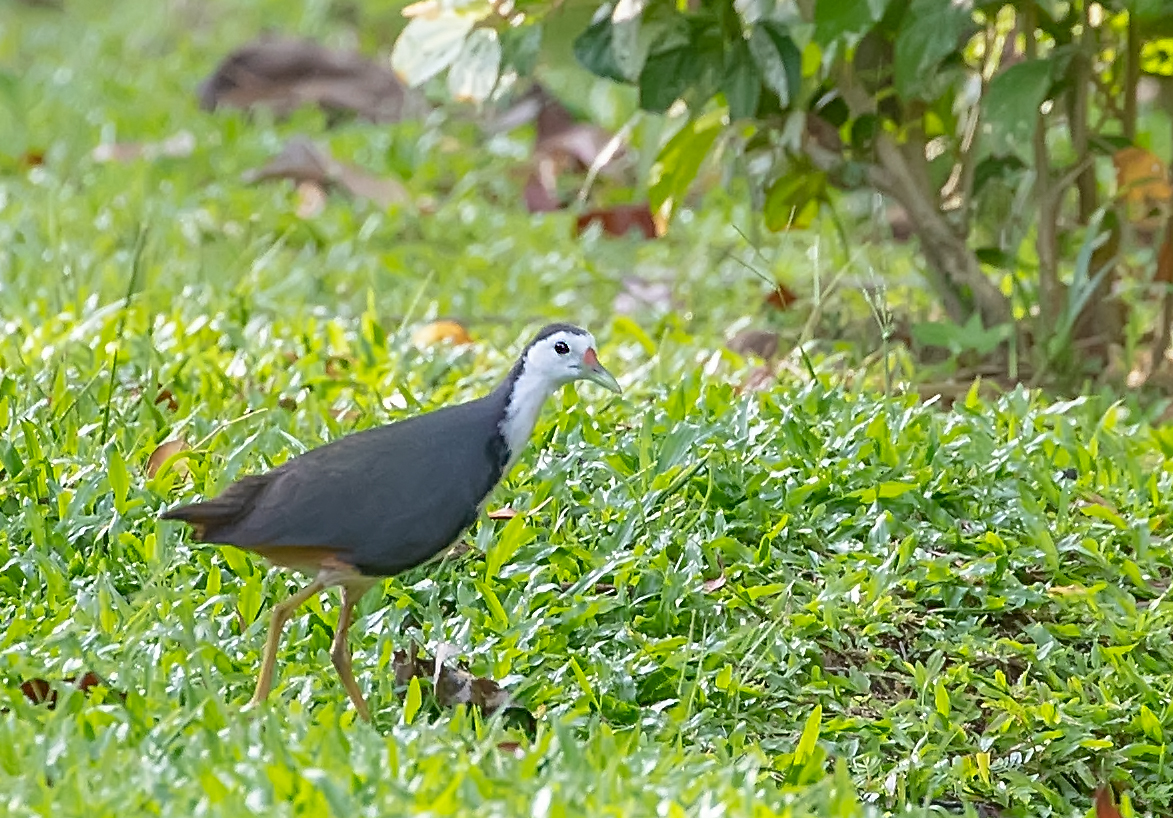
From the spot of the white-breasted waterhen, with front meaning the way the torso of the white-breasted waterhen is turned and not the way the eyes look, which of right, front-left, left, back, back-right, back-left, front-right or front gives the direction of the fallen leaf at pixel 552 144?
left

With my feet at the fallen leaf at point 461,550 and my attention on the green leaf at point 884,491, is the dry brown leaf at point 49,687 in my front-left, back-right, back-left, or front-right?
back-right

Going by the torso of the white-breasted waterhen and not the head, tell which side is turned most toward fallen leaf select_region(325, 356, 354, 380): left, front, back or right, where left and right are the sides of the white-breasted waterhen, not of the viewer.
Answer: left

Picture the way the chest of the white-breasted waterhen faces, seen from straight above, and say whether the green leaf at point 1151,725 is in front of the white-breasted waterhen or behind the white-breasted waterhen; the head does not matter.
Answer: in front

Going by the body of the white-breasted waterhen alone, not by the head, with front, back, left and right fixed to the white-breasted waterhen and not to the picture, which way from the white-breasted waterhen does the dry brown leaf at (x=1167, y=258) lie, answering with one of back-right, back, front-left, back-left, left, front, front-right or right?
front-left

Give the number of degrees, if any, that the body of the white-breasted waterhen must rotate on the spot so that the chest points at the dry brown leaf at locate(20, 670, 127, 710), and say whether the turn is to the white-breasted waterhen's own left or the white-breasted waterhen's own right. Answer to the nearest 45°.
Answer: approximately 180°

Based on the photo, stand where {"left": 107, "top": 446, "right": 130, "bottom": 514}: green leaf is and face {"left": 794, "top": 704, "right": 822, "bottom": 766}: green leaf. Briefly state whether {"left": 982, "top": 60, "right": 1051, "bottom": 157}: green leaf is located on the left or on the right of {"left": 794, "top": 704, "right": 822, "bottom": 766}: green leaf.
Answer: left

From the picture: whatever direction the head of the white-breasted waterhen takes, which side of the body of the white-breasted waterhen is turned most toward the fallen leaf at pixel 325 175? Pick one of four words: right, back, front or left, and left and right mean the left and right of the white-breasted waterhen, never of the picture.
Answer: left

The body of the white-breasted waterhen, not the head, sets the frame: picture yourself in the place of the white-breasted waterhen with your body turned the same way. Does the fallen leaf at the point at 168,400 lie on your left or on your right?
on your left

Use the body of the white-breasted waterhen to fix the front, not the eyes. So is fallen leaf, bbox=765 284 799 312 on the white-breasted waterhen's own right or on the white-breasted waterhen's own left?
on the white-breasted waterhen's own left

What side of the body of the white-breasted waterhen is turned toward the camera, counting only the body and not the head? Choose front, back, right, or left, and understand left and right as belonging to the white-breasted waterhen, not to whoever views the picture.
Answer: right

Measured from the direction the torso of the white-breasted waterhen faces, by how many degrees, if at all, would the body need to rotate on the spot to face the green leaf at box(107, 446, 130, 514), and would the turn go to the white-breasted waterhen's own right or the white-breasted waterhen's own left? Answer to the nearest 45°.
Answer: approximately 135° to the white-breasted waterhen's own left

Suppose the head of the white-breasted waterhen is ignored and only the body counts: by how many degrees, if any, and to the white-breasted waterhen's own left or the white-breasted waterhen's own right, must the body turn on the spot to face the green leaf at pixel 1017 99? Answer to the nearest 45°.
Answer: approximately 45° to the white-breasted waterhen's own left

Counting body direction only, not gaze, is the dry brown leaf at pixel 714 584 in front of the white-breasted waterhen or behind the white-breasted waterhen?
in front

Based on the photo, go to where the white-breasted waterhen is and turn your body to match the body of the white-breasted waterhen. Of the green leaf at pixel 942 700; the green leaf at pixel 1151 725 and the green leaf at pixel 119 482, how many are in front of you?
2

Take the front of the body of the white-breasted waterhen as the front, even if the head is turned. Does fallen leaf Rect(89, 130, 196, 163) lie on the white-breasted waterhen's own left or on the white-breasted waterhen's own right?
on the white-breasted waterhen's own left

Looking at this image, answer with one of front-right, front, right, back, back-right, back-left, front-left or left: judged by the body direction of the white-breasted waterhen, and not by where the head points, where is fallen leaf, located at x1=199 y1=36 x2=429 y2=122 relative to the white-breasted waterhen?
left

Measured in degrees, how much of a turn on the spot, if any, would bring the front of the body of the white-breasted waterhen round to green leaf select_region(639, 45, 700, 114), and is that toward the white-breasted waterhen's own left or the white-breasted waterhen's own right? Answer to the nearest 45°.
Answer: approximately 45° to the white-breasted waterhen's own left

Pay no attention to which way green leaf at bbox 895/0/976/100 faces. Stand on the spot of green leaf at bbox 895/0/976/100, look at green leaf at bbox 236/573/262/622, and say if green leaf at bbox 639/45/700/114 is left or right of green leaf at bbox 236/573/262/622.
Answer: right
